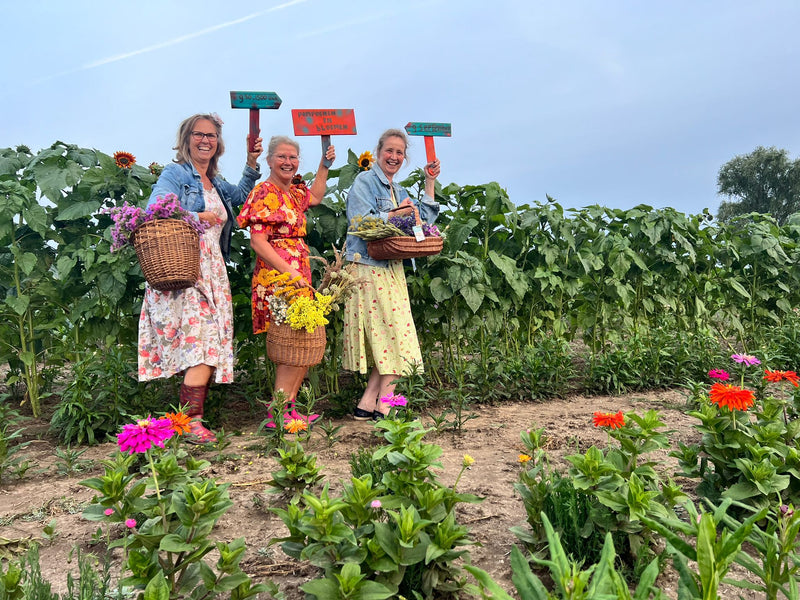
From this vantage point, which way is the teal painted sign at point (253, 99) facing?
toward the camera

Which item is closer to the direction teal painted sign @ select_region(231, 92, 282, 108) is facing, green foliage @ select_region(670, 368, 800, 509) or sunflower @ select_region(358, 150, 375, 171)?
the green foliage

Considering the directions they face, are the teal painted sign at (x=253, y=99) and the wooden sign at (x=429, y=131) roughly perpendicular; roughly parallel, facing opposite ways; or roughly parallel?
roughly parallel

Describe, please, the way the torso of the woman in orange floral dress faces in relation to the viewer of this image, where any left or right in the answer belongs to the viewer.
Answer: facing the viewer and to the right of the viewer

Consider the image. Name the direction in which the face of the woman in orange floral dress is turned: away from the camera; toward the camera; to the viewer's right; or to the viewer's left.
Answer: toward the camera

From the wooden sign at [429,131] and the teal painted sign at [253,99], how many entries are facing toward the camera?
2

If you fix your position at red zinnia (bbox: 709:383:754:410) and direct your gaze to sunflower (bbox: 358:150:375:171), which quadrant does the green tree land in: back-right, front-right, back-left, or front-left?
front-right

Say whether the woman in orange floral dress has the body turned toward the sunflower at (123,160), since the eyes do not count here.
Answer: no

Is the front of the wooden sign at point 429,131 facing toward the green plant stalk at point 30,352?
no

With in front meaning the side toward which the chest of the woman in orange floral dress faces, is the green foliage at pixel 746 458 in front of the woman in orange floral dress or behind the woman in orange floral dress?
in front

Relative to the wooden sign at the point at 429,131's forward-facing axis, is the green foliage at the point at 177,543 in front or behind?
in front

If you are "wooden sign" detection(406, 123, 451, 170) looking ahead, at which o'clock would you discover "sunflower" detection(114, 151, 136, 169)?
The sunflower is roughly at 3 o'clock from the wooden sign.

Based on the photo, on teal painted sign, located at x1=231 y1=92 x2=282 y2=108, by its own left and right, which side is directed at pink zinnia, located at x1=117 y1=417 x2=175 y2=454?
front

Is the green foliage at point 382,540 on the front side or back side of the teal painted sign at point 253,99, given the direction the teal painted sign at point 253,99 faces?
on the front side

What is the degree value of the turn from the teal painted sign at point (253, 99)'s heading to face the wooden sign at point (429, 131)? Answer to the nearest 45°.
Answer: approximately 90° to its left

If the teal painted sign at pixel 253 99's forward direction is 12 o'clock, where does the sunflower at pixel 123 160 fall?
The sunflower is roughly at 4 o'clock from the teal painted sign.

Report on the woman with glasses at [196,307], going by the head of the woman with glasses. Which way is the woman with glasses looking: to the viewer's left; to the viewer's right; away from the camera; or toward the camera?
toward the camera

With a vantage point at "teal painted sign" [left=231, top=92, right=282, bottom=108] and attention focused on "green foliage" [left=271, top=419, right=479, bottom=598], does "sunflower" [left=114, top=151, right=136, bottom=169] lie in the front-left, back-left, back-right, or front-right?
back-right

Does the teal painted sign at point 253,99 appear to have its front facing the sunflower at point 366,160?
no

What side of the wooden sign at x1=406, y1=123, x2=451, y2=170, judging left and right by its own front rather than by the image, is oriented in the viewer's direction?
front
